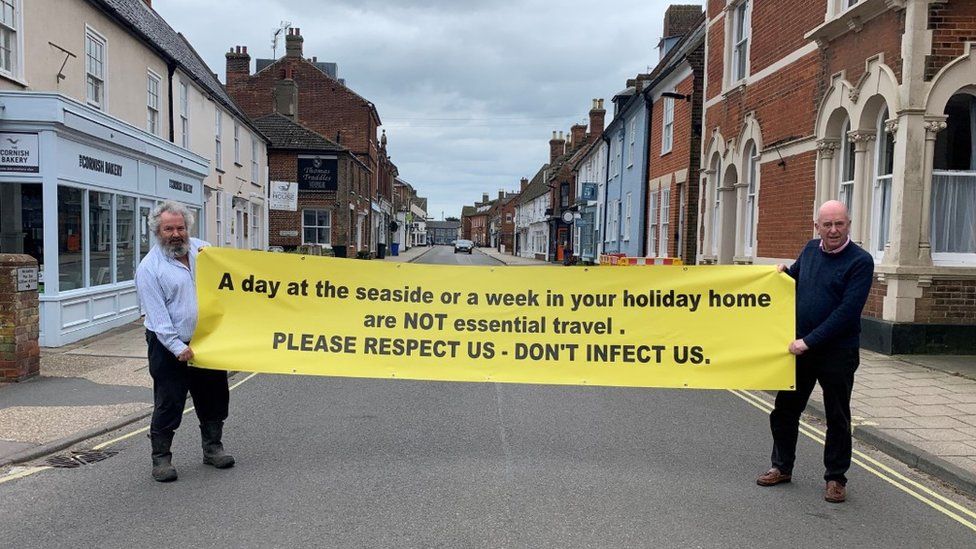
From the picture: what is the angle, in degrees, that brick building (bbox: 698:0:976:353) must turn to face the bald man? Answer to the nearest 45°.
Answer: approximately 45° to its left

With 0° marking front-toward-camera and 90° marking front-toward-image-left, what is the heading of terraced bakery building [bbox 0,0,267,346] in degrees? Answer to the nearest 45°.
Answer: approximately 315°

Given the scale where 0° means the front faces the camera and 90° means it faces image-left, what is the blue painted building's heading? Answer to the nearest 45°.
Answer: approximately 90°

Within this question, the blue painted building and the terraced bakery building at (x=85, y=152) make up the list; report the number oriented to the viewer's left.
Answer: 1

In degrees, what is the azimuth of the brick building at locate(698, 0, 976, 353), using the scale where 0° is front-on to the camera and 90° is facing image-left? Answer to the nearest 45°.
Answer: approximately 45°

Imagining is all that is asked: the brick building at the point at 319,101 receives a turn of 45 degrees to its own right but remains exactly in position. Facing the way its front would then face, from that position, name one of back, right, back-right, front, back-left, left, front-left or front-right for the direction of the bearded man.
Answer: front-right

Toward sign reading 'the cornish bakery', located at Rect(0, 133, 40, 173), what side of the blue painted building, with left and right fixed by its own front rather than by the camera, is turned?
left

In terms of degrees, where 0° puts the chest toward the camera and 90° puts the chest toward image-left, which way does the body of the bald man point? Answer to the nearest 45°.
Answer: approximately 45°

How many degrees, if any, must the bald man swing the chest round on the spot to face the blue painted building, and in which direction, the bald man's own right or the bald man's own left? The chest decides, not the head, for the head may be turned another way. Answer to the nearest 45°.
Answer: approximately 135° to the bald man's own right

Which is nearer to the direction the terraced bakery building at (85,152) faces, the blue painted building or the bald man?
the bald man

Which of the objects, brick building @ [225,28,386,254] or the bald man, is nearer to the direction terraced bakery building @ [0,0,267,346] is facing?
the bald man
